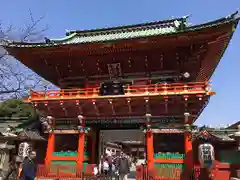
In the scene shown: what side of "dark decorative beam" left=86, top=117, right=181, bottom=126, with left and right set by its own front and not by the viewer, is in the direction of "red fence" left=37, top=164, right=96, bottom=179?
right

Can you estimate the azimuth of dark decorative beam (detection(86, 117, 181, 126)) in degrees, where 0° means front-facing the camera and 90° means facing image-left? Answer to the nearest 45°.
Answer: approximately 0°

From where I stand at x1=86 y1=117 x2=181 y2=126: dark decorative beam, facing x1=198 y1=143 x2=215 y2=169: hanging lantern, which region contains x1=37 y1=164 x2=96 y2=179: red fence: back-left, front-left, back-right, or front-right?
back-right

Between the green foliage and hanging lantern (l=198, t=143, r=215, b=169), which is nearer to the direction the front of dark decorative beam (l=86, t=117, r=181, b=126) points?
the hanging lantern

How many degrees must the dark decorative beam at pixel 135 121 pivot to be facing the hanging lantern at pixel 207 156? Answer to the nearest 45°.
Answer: approximately 45° to its left
